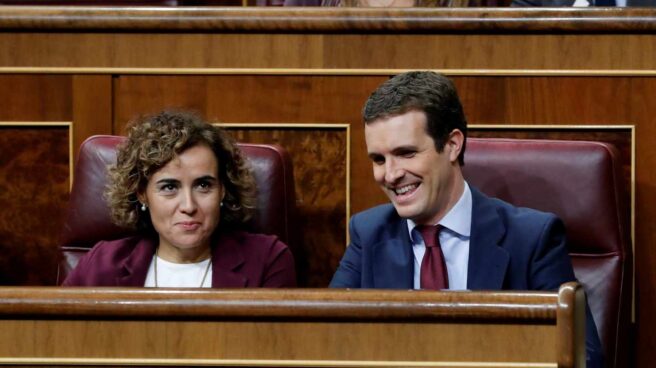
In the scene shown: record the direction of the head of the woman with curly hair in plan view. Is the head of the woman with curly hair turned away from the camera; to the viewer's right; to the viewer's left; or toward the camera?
toward the camera

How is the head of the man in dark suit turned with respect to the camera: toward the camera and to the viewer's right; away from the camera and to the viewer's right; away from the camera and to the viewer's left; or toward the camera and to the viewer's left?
toward the camera and to the viewer's left

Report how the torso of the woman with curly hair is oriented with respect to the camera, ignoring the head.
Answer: toward the camera
